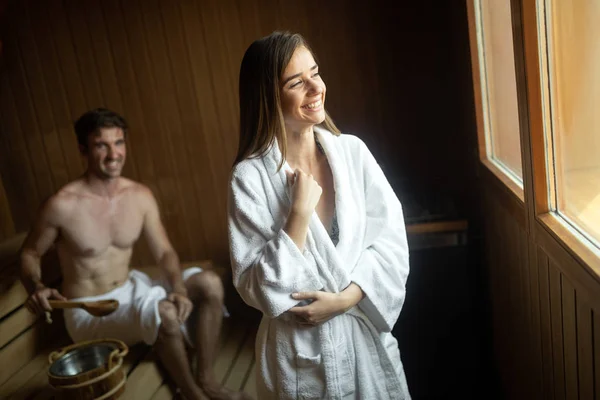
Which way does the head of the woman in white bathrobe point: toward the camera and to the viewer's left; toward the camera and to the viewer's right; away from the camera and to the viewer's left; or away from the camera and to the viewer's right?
toward the camera and to the viewer's right

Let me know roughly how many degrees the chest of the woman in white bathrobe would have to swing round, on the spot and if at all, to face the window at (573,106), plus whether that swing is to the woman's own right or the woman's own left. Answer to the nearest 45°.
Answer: approximately 45° to the woman's own left

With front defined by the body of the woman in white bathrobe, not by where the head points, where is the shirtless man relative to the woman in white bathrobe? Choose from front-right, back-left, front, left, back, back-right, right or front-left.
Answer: back

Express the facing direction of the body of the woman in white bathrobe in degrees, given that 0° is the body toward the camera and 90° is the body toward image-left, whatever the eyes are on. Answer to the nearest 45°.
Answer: approximately 315°

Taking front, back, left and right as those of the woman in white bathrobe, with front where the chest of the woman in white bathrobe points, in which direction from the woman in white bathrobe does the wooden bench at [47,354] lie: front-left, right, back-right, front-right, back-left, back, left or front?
back

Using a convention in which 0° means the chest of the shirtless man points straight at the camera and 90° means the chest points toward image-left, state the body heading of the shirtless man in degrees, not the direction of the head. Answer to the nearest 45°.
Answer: approximately 315°

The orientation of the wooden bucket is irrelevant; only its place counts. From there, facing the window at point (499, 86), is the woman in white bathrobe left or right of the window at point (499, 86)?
right

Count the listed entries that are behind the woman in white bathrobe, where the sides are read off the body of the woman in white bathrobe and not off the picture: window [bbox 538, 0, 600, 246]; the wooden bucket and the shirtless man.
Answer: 2

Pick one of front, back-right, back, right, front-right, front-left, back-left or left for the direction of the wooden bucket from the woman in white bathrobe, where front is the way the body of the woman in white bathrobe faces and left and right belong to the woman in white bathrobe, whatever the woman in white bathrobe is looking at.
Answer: back
